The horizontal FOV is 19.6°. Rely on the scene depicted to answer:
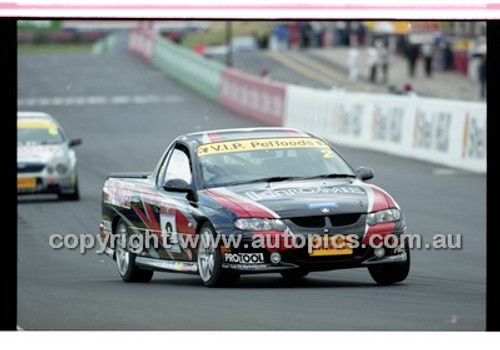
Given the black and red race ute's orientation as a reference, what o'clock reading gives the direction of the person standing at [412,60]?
The person standing is roughly at 8 o'clock from the black and red race ute.

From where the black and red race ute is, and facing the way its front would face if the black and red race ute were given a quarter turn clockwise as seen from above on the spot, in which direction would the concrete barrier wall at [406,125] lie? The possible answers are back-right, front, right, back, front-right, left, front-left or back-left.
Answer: back-right

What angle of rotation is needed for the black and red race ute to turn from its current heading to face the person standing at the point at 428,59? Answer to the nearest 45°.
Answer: approximately 135° to its left

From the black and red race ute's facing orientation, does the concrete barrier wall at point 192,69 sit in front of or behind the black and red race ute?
behind

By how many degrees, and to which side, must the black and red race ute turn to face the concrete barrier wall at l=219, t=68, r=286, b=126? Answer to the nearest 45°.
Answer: approximately 135° to its left

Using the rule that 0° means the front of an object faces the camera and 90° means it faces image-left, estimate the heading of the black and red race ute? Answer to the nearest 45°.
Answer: approximately 315°
